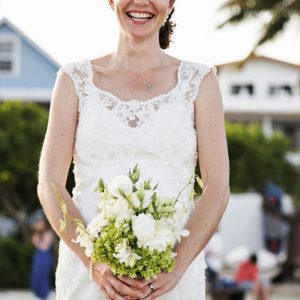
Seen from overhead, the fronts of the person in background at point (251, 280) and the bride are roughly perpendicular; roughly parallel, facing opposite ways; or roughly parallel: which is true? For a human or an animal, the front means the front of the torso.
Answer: roughly perpendicular

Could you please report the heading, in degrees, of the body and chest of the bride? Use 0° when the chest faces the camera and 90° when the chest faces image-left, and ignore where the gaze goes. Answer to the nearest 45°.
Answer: approximately 0°

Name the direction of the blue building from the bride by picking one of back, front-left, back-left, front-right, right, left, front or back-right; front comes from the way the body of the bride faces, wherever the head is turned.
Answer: back

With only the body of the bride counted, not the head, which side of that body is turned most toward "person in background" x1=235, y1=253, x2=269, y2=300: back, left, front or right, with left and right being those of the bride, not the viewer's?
back

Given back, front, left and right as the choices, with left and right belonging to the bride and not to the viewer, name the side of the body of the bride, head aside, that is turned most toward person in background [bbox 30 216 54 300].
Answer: back
